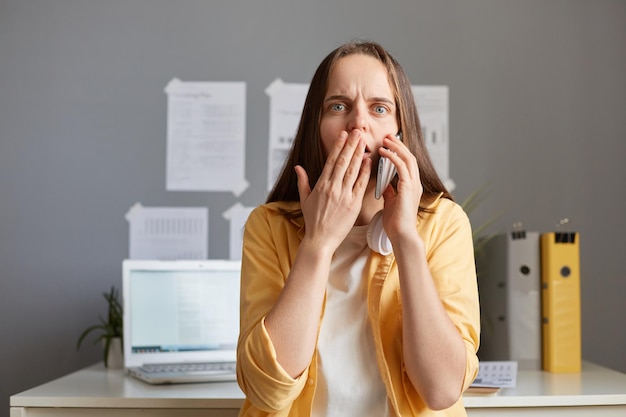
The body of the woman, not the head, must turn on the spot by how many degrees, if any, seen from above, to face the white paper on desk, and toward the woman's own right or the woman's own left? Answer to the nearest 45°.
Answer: approximately 135° to the woman's own left

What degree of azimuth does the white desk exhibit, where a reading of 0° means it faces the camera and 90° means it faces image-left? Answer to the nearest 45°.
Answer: approximately 0°

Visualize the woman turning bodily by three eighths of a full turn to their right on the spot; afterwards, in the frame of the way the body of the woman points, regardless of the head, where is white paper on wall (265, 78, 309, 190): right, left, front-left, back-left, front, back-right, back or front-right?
front-right

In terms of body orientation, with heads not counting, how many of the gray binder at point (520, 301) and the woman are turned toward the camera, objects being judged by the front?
2

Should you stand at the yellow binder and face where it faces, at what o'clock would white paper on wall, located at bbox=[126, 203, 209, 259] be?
The white paper on wall is roughly at 3 o'clock from the yellow binder.

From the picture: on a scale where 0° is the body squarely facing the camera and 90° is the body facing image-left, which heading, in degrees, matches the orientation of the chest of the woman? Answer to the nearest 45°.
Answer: approximately 0°
